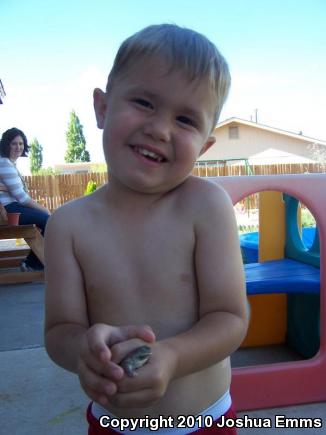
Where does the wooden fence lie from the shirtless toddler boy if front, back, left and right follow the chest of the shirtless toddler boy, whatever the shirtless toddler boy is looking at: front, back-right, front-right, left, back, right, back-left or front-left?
back

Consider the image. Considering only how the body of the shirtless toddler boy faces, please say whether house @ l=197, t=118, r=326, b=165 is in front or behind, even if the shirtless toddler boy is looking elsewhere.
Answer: behind

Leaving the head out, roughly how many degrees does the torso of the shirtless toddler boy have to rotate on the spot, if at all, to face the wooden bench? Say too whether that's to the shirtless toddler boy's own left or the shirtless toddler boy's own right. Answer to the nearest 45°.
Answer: approximately 180°

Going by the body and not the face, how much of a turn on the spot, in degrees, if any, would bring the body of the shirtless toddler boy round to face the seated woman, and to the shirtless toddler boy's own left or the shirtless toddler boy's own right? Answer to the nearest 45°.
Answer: approximately 180°

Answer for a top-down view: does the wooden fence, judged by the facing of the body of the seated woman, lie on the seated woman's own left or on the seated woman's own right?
on the seated woman's own left
